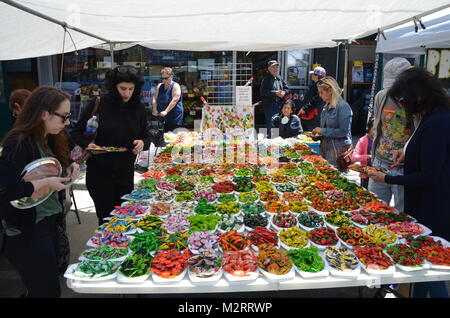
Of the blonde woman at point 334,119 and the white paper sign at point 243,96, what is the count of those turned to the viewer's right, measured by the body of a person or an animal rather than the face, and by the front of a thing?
0

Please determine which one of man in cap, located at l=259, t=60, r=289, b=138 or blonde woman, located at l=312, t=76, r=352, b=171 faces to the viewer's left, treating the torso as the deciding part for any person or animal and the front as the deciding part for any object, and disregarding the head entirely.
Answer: the blonde woman

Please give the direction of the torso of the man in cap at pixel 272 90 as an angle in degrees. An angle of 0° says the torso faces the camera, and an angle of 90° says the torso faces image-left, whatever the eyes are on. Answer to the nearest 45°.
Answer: approximately 315°

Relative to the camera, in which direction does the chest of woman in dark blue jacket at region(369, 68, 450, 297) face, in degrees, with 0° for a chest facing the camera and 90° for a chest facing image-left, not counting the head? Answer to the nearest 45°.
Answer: approximately 90°

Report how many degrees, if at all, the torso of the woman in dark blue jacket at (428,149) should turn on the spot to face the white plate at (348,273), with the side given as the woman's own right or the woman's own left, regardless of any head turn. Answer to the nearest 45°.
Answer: approximately 90° to the woman's own left

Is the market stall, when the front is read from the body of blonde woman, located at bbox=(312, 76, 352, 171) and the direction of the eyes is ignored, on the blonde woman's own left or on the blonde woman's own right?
on the blonde woman's own left

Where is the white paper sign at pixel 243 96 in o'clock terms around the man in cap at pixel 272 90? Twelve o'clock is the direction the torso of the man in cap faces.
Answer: The white paper sign is roughly at 2 o'clock from the man in cap.

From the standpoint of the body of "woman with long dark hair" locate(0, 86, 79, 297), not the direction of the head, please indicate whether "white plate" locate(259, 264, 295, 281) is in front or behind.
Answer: in front

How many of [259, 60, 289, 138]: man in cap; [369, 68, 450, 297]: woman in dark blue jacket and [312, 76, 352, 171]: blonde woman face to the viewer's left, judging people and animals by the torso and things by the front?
2

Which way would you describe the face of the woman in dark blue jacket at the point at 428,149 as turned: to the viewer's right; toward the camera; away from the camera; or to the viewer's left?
to the viewer's left

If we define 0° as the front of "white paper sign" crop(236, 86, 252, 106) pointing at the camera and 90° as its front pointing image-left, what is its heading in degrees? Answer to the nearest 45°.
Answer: approximately 0°

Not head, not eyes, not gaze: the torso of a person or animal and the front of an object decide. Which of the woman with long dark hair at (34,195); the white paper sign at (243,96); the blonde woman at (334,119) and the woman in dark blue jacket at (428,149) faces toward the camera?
the white paper sign

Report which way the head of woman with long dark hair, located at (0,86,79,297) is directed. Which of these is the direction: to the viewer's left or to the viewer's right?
to the viewer's right

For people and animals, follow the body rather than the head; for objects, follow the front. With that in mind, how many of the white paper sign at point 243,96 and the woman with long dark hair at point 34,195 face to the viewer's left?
0
